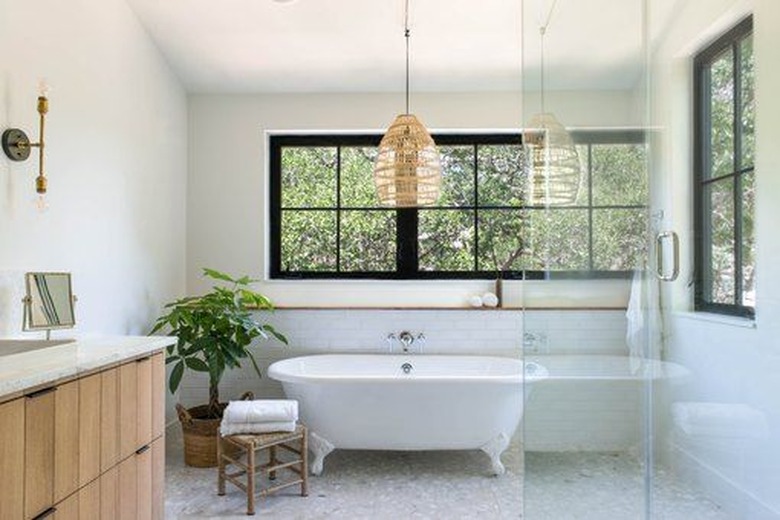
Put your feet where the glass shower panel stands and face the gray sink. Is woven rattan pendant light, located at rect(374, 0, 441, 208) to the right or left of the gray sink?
right

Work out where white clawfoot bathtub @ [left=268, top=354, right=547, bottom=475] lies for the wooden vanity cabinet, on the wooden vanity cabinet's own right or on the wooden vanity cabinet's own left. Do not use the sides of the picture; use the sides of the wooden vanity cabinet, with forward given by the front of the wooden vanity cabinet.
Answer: on the wooden vanity cabinet's own left

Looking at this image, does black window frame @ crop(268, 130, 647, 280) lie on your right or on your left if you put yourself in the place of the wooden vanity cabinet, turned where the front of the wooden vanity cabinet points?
on your left

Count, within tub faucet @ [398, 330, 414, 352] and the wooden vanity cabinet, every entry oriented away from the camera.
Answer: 0

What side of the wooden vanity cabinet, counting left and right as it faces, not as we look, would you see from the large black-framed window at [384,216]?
left

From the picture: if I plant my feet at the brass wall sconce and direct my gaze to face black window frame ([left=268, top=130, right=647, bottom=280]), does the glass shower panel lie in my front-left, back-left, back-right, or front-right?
front-right

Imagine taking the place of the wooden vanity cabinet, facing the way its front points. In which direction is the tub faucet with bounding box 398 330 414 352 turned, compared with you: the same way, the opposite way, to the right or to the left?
to the right

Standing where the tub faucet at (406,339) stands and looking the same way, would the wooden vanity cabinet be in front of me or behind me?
in front

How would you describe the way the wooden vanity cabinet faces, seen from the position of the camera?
facing the viewer and to the right of the viewer

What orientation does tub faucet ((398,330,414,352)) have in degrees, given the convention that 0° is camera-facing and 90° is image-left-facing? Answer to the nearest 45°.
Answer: approximately 0°

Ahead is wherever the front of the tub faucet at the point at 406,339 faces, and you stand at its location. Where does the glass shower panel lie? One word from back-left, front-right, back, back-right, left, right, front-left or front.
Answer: front-left

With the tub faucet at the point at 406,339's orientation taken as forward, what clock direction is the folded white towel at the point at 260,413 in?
The folded white towel is roughly at 1 o'clock from the tub faucet.
